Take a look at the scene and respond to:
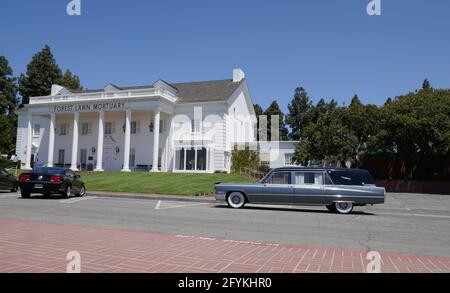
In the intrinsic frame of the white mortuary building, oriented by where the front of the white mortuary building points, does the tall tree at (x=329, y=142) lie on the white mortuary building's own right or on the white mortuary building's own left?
on the white mortuary building's own left

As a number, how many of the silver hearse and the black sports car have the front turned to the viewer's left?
1

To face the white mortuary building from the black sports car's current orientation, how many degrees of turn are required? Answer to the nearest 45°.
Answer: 0° — it already faces it

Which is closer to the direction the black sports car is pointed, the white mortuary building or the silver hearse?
the white mortuary building

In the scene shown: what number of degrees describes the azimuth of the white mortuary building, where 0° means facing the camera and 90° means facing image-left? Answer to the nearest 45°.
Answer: approximately 45°

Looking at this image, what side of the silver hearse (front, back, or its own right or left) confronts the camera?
left

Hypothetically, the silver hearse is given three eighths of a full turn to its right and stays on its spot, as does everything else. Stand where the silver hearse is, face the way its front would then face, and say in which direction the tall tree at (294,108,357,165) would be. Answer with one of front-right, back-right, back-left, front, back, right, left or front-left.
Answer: front-left

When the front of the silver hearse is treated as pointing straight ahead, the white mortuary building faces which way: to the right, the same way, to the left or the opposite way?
to the left

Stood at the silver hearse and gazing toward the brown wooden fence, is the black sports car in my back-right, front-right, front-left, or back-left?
back-left

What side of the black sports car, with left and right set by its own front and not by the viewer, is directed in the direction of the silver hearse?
right

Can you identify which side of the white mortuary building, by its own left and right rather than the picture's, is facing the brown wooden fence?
left

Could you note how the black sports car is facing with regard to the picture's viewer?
facing away from the viewer and to the right of the viewer

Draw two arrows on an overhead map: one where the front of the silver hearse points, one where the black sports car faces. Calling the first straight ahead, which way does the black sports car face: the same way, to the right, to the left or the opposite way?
to the right

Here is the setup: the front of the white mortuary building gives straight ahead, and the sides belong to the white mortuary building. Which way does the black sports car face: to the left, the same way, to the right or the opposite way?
the opposite way
